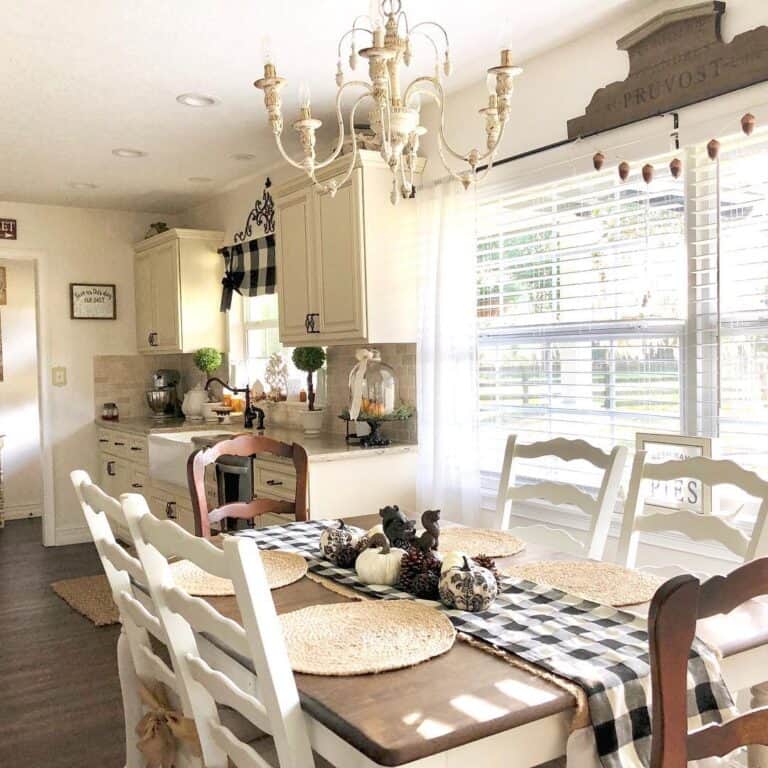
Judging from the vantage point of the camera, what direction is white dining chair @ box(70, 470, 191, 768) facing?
facing away from the viewer and to the right of the viewer

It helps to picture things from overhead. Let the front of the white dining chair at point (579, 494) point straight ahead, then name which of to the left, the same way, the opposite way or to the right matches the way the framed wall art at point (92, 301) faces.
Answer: to the left

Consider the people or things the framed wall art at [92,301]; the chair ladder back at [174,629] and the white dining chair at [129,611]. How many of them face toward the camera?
1

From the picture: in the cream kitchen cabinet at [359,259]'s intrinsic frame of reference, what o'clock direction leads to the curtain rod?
The curtain rod is roughly at 9 o'clock from the cream kitchen cabinet.

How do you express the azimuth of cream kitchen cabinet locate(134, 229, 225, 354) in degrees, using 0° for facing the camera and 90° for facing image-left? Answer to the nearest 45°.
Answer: approximately 45°

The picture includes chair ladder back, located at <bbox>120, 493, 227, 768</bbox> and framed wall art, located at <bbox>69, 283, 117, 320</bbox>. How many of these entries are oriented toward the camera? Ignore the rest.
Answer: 1

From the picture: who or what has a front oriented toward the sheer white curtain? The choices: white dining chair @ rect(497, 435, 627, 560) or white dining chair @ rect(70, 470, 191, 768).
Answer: white dining chair @ rect(70, 470, 191, 768)

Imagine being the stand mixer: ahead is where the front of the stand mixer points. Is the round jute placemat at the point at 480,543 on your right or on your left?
on your left

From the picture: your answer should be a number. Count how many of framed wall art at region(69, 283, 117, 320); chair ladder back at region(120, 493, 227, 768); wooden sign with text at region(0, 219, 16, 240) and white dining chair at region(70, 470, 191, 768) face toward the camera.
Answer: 2

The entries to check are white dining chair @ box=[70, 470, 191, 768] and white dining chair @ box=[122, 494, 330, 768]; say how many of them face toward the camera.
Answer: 0

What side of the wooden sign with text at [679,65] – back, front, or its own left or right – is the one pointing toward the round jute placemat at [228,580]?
front

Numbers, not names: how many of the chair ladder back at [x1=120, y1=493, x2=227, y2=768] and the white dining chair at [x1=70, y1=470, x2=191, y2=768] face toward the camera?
0

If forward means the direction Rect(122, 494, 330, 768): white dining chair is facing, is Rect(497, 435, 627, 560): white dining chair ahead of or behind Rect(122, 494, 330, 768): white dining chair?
ahead

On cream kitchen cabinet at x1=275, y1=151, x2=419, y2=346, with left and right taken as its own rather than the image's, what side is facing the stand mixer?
right
